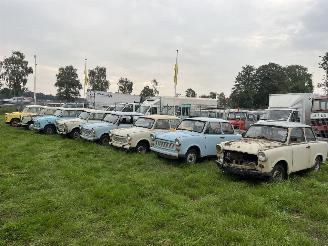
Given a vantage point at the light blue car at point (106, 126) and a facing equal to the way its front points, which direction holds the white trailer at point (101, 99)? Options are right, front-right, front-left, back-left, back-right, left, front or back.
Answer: back-right

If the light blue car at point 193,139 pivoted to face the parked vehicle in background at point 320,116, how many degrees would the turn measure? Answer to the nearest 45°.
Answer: approximately 180°

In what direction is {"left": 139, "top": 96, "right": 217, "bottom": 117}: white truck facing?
to the viewer's left

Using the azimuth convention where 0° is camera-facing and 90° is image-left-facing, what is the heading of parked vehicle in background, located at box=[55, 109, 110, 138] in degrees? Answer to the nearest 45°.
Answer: approximately 45°

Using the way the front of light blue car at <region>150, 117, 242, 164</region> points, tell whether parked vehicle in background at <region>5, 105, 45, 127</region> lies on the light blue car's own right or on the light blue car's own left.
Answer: on the light blue car's own right

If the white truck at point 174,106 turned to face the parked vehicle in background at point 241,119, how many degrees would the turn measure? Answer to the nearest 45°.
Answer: approximately 135° to its left

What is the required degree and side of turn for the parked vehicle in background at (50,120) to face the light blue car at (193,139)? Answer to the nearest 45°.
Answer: approximately 90° to its left

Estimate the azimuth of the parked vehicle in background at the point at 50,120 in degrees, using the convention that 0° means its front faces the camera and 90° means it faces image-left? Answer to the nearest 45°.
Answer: approximately 45°
